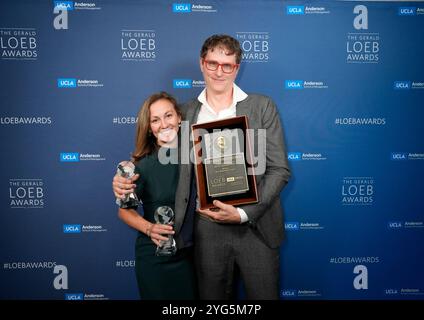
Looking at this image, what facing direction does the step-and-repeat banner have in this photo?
toward the camera

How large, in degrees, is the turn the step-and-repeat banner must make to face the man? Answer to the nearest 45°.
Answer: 0° — it already faces them

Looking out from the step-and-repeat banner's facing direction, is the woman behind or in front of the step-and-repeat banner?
in front

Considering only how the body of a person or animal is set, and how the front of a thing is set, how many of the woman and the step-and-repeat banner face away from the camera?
0

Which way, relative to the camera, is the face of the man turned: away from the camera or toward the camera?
toward the camera

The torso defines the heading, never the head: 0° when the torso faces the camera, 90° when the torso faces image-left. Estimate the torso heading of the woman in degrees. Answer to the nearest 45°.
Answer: approximately 315°
